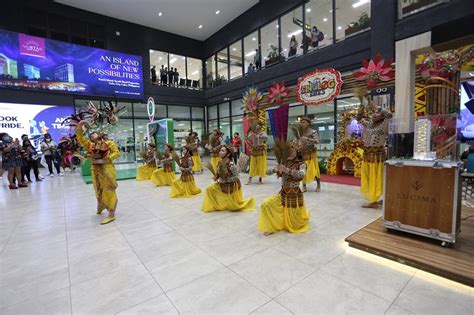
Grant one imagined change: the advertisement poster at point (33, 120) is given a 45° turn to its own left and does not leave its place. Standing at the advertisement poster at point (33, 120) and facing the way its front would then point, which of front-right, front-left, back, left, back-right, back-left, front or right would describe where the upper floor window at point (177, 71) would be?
front-left

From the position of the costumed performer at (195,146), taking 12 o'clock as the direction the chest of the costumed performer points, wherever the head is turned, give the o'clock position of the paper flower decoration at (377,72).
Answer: The paper flower decoration is roughly at 9 o'clock from the costumed performer.

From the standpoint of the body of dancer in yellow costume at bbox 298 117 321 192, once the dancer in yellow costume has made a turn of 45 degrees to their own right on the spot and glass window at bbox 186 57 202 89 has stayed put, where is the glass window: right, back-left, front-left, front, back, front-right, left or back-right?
front-right

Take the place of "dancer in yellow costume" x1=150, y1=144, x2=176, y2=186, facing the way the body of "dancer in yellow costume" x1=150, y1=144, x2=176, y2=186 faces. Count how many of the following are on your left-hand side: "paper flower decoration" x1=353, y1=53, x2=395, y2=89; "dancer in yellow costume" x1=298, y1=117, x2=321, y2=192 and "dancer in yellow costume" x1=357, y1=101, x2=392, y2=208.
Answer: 3
